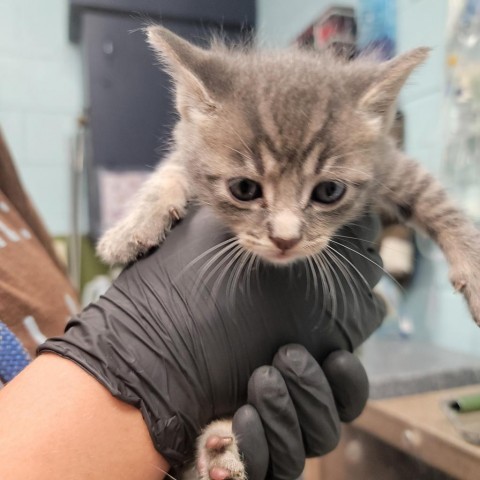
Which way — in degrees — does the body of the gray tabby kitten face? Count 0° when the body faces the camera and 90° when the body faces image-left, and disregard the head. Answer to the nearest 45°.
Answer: approximately 0°

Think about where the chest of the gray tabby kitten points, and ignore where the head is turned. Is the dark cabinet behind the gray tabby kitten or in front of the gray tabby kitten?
behind
